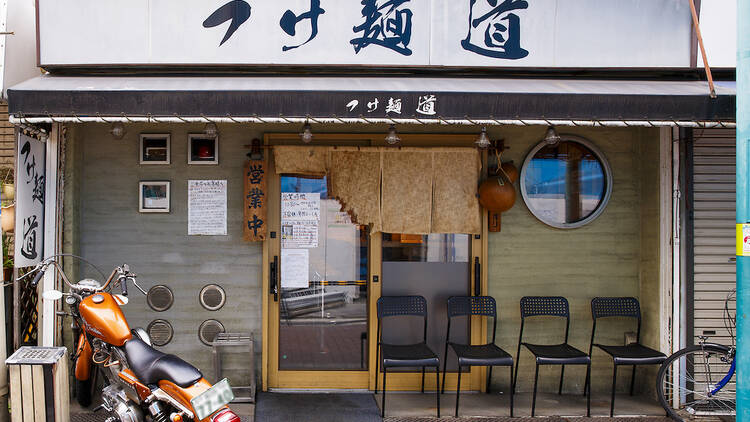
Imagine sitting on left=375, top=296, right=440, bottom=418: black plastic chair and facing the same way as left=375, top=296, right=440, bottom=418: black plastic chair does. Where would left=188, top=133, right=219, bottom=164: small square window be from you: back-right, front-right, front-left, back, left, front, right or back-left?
right

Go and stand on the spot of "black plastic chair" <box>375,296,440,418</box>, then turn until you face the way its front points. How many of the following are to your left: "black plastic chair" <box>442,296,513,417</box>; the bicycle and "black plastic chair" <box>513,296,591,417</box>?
3

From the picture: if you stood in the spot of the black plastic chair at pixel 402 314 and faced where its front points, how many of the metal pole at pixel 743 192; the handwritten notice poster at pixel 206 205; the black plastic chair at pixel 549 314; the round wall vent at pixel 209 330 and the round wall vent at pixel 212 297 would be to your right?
3

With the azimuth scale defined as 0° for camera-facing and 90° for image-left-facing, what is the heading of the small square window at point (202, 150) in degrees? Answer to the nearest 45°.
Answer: approximately 0°

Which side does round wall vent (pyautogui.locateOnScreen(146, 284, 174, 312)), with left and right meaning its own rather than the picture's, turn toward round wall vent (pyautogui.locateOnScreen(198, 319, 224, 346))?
left

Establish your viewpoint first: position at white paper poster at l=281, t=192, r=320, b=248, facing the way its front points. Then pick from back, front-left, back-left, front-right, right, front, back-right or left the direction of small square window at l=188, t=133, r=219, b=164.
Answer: right
